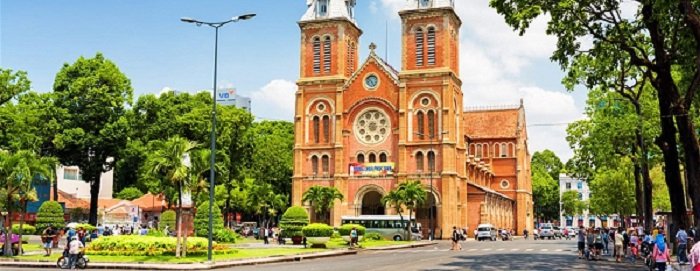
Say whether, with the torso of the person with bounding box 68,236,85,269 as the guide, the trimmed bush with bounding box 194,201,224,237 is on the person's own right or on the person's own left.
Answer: on the person's own right
